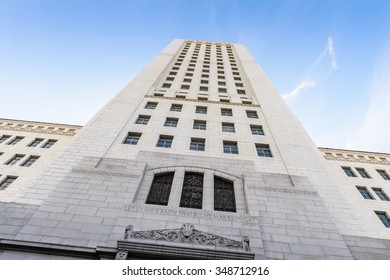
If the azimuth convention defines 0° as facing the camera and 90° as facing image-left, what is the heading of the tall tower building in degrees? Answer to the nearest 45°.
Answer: approximately 0°
